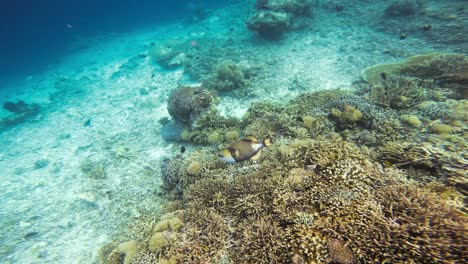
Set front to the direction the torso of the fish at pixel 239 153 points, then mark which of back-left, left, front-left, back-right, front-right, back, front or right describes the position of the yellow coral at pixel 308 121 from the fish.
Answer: back-right

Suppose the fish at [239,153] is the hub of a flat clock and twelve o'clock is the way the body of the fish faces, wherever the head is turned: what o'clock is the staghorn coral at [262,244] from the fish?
The staghorn coral is roughly at 9 o'clock from the fish.

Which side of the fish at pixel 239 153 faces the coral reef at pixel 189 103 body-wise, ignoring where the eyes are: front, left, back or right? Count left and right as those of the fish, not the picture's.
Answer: right

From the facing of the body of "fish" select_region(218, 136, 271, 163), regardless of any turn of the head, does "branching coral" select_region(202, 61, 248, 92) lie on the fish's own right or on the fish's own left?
on the fish's own right

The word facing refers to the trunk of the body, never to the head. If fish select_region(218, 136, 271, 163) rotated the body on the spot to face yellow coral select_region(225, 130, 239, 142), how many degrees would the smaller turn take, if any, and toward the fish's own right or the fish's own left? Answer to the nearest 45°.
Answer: approximately 90° to the fish's own right

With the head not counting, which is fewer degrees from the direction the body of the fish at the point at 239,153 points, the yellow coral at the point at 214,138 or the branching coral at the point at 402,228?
the yellow coral

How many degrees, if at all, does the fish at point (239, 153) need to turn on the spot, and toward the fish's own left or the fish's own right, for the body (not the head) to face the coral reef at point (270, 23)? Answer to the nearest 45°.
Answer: approximately 90° to the fish's own right

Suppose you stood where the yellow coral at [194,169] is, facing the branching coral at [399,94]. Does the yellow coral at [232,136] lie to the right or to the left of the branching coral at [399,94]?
left

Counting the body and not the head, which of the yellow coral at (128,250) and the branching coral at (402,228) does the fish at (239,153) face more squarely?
the yellow coral

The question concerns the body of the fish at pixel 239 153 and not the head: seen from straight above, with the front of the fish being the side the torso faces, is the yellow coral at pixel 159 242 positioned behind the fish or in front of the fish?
in front

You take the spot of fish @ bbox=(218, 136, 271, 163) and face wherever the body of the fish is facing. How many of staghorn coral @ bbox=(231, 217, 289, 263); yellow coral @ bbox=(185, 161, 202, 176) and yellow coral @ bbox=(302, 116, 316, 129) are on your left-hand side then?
1

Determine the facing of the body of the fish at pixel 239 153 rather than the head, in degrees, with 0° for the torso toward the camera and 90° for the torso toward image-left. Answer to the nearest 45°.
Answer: approximately 90°

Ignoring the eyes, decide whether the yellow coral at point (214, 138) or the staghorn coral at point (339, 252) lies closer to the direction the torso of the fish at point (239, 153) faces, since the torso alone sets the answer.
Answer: the yellow coral
